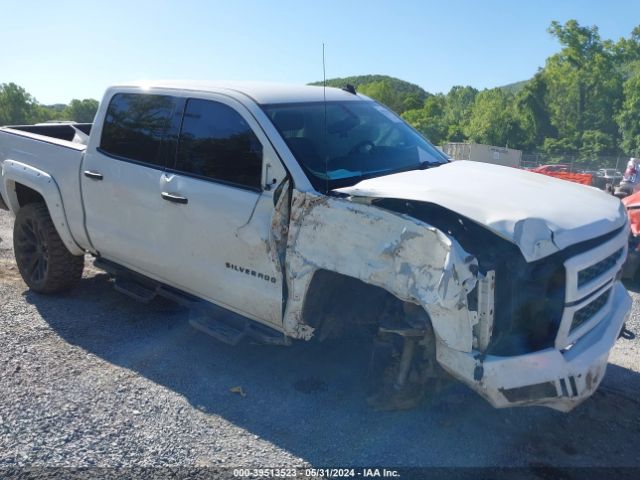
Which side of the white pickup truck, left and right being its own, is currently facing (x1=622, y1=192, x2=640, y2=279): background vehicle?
left

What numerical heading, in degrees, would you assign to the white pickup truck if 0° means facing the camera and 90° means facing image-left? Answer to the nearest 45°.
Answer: approximately 315°
